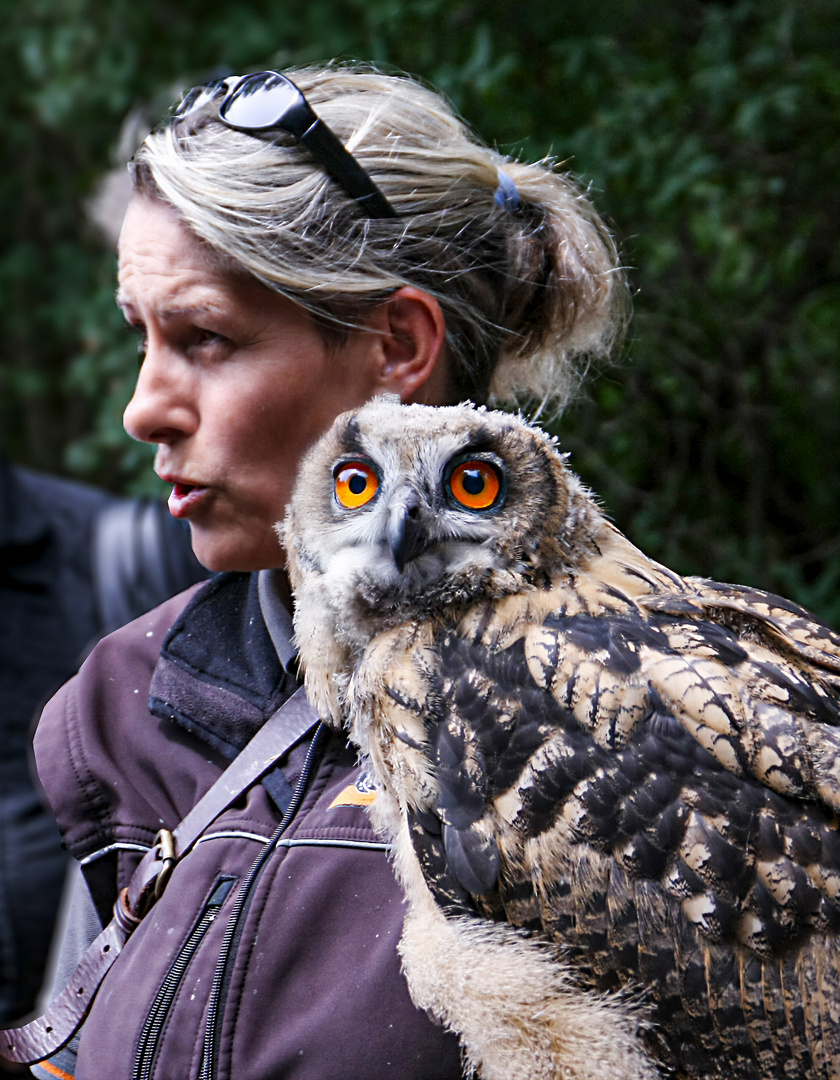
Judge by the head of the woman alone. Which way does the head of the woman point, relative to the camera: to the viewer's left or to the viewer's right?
to the viewer's left

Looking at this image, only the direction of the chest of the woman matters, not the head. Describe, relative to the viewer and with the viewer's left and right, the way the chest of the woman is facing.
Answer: facing the viewer and to the left of the viewer
